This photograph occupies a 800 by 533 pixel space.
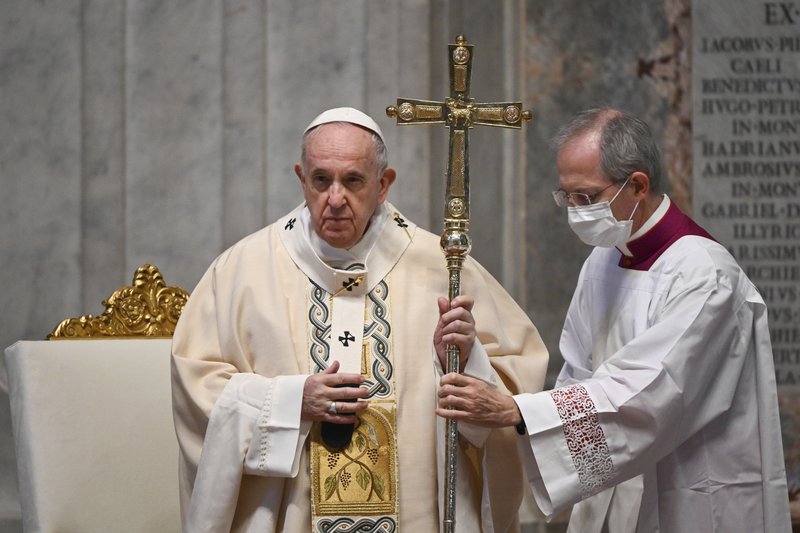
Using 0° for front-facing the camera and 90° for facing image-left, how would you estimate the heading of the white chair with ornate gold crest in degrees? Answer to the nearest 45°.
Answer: approximately 0°

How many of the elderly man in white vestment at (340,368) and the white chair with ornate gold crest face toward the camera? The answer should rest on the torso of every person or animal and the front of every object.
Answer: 2

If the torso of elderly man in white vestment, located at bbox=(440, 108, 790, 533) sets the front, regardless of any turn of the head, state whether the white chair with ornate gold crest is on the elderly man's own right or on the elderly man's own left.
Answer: on the elderly man's own right

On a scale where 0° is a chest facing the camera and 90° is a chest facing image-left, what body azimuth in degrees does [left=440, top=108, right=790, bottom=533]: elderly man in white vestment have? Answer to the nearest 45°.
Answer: approximately 45°

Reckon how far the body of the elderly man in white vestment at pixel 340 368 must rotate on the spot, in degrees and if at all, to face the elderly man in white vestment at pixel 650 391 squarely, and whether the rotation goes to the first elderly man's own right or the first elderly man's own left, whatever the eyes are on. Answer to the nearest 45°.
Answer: approximately 90° to the first elderly man's own left

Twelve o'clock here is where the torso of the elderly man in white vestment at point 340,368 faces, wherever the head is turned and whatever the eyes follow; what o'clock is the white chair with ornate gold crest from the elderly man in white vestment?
The white chair with ornate gold crest is roughly at 4 o'clock from the elderly man in white vestment.

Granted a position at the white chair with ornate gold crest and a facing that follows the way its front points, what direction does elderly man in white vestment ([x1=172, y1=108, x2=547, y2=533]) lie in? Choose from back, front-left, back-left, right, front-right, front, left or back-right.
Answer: front-left
